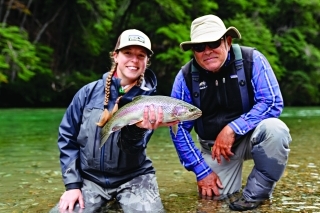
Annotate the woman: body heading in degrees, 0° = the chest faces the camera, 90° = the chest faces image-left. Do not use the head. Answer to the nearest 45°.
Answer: approximately 0°

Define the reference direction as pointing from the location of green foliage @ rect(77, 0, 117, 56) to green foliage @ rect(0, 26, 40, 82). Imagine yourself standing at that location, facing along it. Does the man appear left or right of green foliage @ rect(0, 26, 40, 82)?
left

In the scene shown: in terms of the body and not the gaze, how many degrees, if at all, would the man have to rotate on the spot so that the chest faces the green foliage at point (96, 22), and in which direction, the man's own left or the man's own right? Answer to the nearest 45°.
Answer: approximately 180°

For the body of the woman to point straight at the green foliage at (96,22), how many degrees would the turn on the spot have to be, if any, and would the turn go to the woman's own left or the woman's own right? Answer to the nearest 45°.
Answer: approximately 180°

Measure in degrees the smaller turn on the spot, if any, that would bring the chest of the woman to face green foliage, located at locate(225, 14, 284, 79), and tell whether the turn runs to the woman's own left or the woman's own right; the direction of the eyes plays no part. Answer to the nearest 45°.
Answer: approximately 180°

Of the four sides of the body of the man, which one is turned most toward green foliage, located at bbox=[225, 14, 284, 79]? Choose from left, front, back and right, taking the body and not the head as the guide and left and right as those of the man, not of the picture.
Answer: back

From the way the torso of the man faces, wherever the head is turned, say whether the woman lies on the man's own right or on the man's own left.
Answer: on the man's own right

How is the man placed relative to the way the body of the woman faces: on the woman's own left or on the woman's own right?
on the woman's own left

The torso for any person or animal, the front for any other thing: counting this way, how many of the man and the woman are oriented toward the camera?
2
